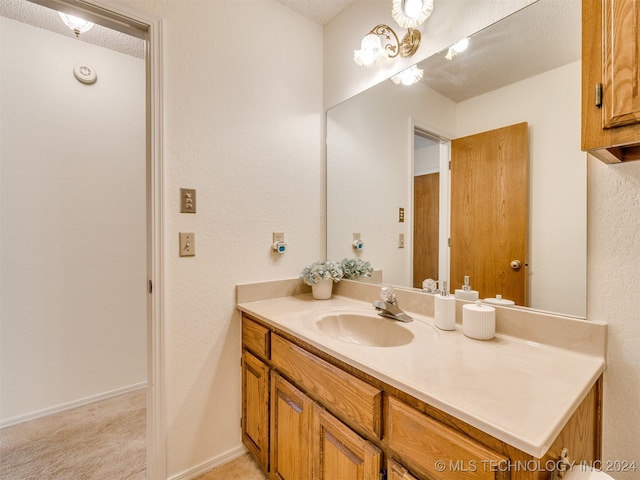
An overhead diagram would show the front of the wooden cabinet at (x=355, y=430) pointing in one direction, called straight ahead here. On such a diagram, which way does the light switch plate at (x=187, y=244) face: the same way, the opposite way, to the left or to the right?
to the left

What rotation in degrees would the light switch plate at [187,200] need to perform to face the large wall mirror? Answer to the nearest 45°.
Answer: approximately 45° to its left

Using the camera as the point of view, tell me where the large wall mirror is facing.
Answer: facing the viewer and to the left of the viewer

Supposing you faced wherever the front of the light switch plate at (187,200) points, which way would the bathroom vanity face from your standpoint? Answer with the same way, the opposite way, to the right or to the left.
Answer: to the right

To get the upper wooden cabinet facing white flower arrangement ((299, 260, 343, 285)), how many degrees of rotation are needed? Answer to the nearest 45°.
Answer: approximately 45° to its right

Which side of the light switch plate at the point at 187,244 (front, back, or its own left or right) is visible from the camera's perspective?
front

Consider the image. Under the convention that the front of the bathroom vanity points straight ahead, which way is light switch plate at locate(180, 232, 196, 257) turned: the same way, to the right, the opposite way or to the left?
to the left

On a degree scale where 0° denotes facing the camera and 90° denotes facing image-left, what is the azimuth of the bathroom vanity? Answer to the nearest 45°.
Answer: approximately 45°
